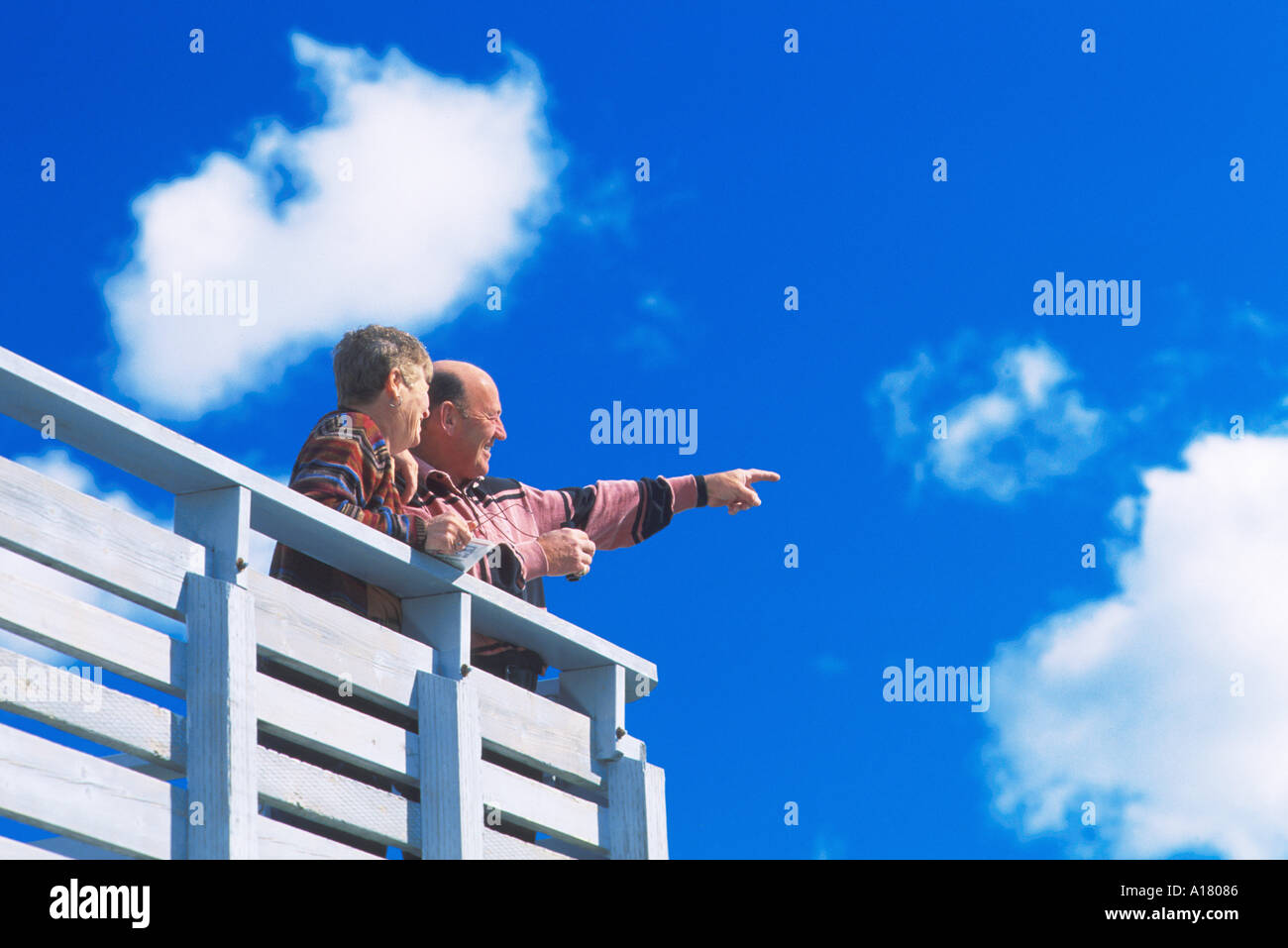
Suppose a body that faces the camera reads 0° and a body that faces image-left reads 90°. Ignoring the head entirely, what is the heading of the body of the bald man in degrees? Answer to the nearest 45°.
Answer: approximately 315°

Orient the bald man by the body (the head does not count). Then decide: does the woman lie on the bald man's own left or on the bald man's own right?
on the bald man's own right
